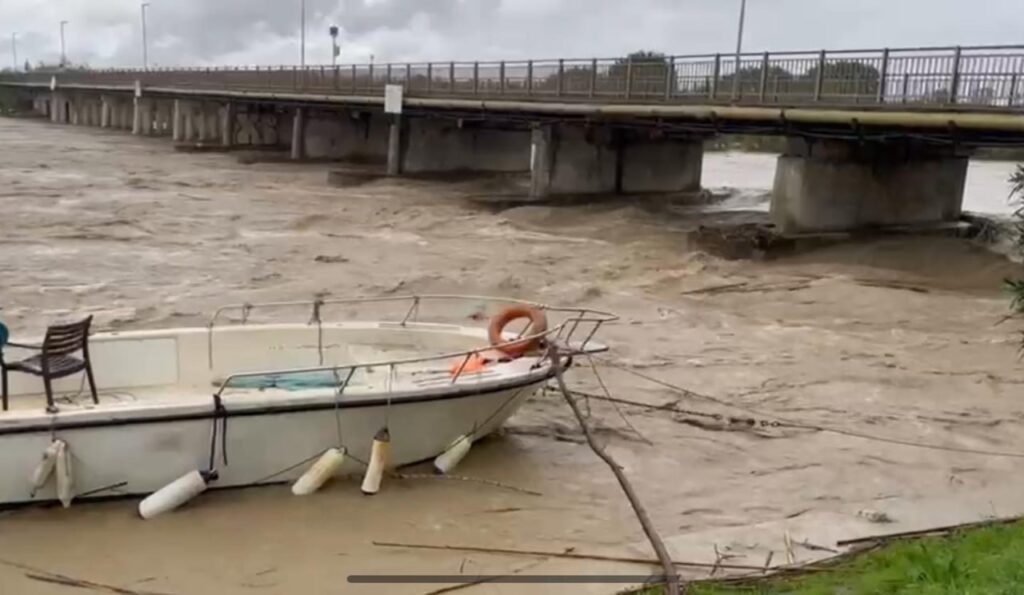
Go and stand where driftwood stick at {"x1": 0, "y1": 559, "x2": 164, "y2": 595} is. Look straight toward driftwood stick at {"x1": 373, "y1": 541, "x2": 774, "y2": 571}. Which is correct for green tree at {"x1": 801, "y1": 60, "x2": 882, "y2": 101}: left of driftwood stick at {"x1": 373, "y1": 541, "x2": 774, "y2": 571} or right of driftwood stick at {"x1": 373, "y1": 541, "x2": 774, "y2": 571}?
left

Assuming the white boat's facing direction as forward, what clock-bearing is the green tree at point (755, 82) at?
The green tree is roughly at 10 o'clock from the white boat.

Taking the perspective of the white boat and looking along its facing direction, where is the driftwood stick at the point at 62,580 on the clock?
The driftwood stick is roughly at 4 o'clock from the white boat.

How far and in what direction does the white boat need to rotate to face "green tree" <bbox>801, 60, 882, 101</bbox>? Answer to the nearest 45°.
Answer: approximately 45° to its left

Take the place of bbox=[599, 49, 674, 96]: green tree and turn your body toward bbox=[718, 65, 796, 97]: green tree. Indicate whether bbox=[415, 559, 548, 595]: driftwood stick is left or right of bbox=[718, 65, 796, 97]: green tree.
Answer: right

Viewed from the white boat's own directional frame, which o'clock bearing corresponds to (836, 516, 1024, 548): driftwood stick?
The driftwood stick is roughly at 1 o'clock from the white boat.

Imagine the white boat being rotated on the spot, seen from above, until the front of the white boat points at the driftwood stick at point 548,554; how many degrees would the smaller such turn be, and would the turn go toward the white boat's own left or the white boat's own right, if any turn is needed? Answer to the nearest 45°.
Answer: approximately 45° to the white boat's own right

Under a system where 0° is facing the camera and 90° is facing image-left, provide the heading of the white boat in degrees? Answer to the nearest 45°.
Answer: approximately 270°

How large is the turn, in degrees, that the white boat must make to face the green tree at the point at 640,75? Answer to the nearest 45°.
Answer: approximately 45° to its left

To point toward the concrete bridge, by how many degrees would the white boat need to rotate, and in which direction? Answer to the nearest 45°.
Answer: approximately 45° to its left
